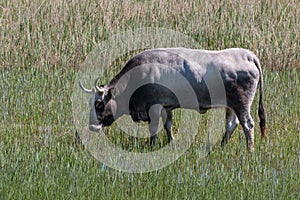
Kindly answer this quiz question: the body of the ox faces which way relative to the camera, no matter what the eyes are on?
to the viewer's left
